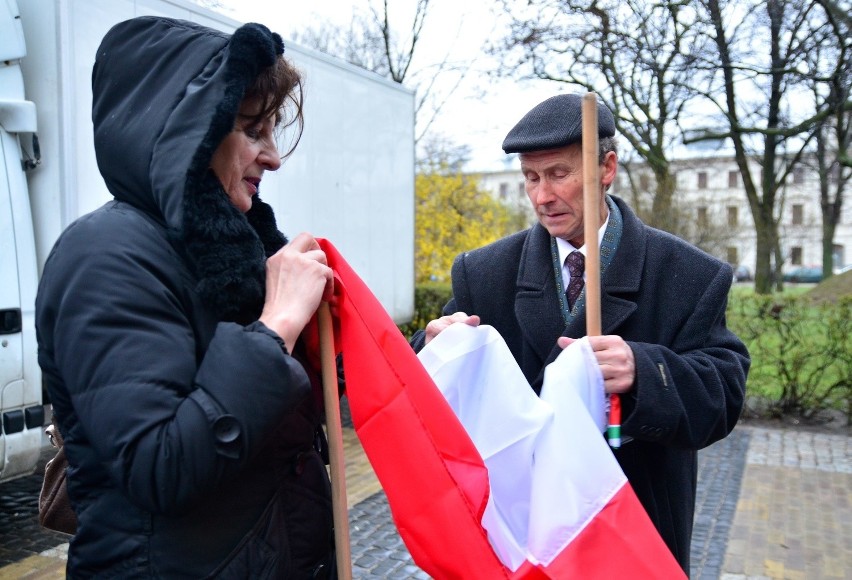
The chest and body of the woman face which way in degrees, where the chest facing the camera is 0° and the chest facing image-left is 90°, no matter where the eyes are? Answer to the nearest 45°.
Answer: approximately 270°

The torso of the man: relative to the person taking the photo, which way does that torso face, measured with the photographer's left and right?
facing the viewer and to the left of the viewer

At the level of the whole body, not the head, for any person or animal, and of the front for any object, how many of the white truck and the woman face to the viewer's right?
1

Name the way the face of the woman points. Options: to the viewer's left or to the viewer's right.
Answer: to the viewer's right

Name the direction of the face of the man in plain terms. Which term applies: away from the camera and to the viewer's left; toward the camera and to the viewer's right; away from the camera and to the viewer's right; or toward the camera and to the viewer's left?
toward the camera and to the viewer's left

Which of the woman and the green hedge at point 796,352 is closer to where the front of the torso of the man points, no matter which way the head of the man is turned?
the woman

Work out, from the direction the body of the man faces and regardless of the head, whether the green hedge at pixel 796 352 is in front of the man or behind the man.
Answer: behind

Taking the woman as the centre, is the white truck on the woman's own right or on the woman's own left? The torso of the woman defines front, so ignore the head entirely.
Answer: on the woman's own left

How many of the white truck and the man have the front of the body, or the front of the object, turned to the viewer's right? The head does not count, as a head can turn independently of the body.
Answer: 0

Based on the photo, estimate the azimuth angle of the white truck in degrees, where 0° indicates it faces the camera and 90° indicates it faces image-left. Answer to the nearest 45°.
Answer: approximately 45°

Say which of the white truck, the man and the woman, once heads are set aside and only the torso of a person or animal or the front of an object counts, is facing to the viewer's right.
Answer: the woman

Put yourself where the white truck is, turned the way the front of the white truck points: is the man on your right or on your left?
on your left

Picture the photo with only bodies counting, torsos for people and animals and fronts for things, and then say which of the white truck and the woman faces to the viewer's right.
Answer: the woman

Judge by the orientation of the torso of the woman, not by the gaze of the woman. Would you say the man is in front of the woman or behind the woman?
in front

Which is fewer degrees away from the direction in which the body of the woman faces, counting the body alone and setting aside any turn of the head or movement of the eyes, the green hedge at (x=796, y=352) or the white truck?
the green hedge

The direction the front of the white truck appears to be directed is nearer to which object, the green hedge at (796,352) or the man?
the man
